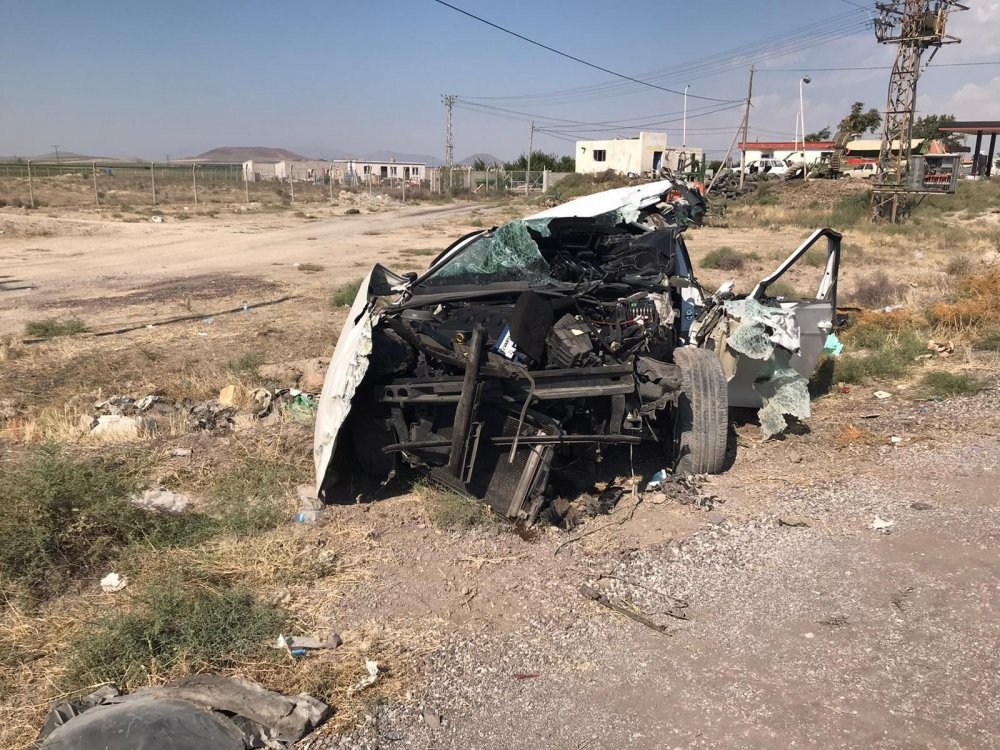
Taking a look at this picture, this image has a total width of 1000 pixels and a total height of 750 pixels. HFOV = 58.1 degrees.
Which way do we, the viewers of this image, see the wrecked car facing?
facing the viewer

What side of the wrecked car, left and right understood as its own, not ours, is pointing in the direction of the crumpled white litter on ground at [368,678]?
front

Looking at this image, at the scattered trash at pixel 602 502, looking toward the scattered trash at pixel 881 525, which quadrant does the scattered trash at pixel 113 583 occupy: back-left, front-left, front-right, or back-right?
back-right

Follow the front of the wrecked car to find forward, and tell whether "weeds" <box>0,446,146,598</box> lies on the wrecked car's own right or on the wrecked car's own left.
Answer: on the wrecked car's own right

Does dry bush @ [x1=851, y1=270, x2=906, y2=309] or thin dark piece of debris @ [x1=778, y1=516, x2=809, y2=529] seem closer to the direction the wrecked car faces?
the thin dark piece of debris

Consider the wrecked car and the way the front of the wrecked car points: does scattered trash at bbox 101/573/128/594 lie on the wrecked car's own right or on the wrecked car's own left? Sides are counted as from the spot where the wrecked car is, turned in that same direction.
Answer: on the wrecked car's own right

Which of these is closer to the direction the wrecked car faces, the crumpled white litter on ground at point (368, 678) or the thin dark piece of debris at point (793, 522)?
the crumpled white litter on ground

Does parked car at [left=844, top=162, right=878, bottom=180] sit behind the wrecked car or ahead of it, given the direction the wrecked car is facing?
behind

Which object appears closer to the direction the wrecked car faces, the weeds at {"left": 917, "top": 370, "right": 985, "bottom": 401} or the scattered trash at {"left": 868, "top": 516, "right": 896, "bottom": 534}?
the scattered trash

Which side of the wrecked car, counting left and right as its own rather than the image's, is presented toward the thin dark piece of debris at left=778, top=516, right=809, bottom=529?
front

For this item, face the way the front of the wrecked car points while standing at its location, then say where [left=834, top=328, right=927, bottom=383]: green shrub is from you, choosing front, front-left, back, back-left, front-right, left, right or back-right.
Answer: back-left

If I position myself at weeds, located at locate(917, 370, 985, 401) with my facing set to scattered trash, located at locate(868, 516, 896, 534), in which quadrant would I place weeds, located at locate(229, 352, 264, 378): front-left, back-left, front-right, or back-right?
front-right

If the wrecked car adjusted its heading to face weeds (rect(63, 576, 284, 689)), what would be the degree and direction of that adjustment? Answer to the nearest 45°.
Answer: approximately 45° to its right

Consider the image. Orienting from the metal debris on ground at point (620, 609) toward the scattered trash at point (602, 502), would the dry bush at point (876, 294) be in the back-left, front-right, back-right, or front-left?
front-right

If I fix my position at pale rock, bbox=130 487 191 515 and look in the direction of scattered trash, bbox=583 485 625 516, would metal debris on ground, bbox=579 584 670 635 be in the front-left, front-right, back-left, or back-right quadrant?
front-right

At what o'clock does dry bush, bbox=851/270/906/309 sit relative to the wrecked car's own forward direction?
The dry bush is roughly at 7 o'clock from the wrecked car.
